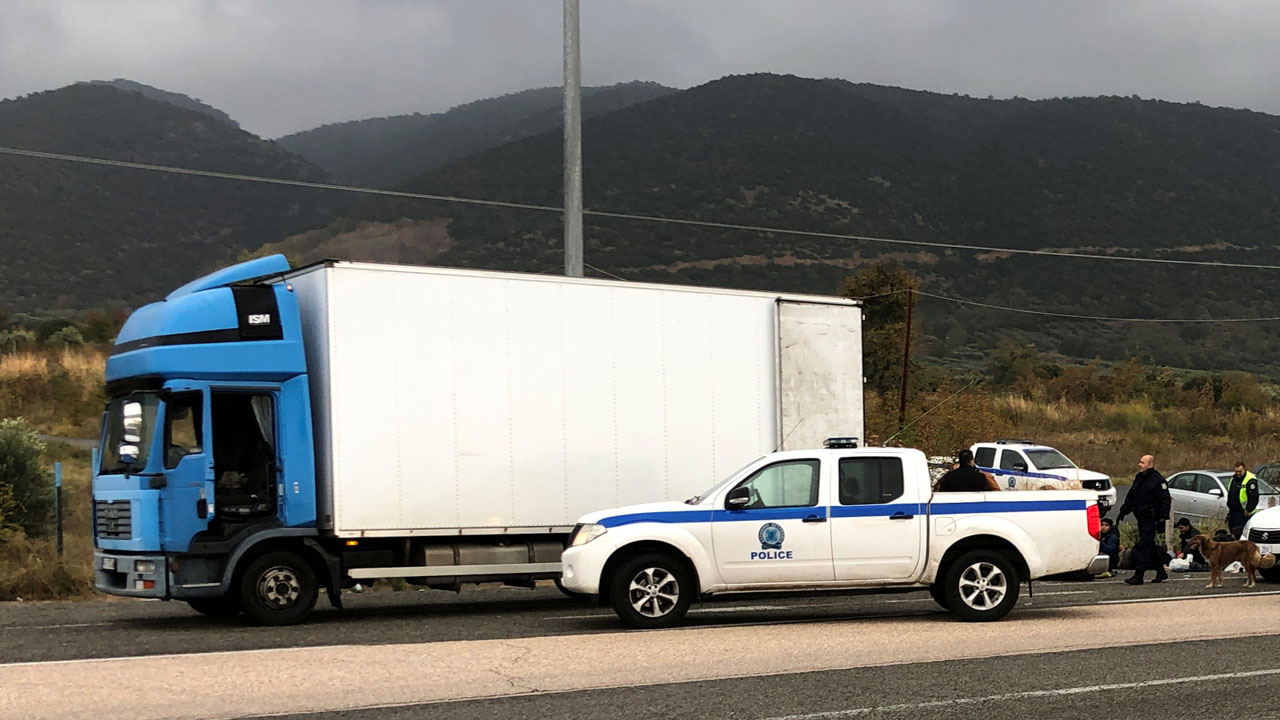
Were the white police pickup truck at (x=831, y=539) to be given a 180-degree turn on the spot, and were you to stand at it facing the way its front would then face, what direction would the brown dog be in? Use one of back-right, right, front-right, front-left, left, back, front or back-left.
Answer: front-left

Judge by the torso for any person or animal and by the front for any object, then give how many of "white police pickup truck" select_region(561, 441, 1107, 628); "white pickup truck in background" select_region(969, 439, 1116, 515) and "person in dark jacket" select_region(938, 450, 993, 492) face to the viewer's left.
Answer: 1

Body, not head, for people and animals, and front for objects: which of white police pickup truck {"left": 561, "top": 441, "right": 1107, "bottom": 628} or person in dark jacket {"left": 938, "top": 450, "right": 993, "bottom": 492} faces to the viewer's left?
the white police pickup truck

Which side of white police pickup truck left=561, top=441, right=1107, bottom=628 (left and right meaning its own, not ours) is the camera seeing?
left

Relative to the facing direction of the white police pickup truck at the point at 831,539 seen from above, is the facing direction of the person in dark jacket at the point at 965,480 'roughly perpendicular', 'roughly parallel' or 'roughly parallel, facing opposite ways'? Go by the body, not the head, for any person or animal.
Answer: roughly perpendicular

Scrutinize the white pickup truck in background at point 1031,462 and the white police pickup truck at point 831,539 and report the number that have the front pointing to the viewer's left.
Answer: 1

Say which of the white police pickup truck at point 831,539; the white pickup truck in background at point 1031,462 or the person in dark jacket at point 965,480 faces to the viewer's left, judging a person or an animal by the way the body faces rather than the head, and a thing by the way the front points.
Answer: the white police pickup truck

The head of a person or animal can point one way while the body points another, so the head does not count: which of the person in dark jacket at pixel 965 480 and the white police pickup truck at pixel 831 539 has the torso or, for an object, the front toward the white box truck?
the white police pickup truck

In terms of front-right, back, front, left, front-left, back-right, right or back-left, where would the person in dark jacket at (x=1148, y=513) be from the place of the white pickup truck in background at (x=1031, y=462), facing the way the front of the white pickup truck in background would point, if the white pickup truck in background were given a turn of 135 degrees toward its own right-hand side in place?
left

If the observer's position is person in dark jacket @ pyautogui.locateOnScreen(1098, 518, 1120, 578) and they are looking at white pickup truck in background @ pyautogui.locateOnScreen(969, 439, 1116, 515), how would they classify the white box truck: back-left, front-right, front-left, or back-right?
back-left

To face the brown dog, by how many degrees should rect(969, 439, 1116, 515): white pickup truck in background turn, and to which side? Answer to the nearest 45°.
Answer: approximately 45° to its right

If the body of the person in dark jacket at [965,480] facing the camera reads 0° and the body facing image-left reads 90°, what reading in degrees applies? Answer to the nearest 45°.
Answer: approximately 180°

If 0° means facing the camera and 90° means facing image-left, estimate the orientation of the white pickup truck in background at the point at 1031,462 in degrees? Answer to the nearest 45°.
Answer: approximately 315°

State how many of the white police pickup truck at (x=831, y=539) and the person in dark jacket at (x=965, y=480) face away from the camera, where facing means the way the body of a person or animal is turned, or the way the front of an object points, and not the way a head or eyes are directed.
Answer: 1
